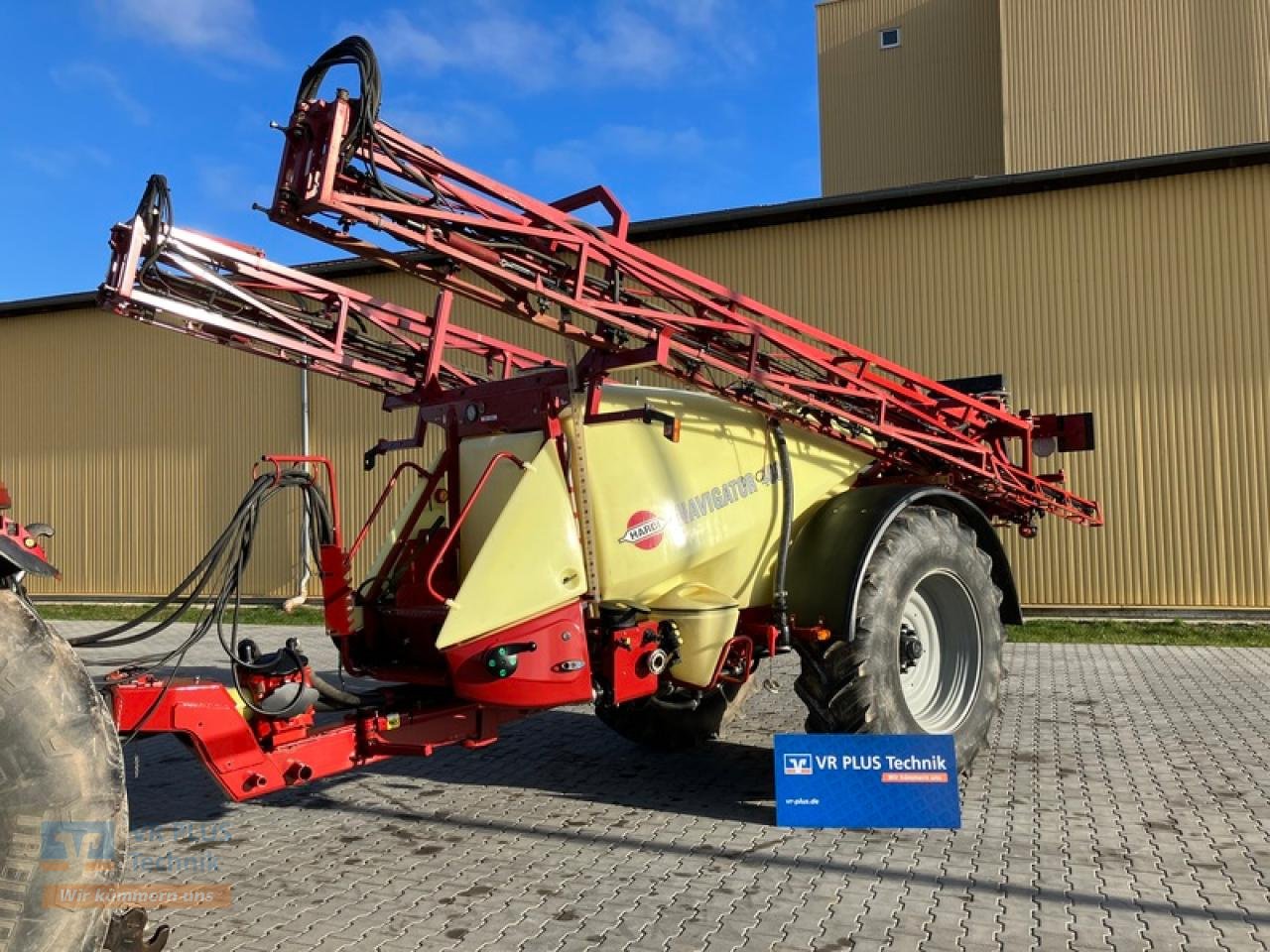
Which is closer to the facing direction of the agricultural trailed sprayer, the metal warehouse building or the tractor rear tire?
the tractor rear tire

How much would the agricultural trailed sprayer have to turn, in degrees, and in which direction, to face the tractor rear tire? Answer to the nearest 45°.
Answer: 0° — it already faces it

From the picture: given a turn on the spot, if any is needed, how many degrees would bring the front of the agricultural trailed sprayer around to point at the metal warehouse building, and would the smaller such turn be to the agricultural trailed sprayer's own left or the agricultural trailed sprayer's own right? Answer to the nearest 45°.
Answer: approximately 180°

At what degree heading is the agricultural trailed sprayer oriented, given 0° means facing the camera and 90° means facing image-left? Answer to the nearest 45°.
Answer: approximately 45°
